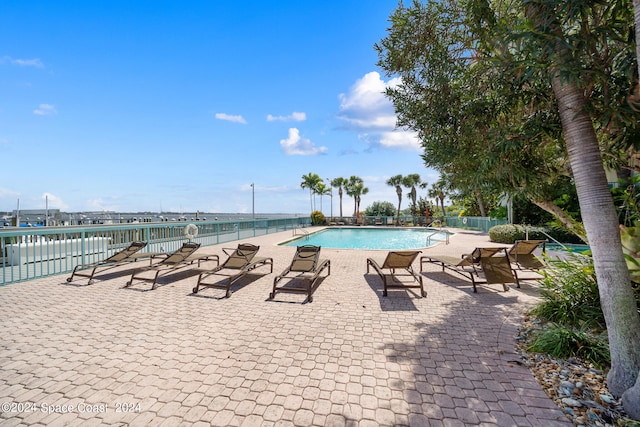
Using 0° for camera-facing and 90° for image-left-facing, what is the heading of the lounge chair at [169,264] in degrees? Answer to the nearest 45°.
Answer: approximately 45°

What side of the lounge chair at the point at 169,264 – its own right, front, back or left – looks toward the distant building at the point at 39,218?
right

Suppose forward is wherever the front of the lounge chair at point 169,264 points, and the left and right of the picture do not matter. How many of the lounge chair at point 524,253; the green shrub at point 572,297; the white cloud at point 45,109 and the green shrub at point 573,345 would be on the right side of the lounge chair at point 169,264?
1

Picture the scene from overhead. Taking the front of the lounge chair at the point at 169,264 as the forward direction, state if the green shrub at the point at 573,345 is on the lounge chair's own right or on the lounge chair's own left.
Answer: on the lounge chair's own left

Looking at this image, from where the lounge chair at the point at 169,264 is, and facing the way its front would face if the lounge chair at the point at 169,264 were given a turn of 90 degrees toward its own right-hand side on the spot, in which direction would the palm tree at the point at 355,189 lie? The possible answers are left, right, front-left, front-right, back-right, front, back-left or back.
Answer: right

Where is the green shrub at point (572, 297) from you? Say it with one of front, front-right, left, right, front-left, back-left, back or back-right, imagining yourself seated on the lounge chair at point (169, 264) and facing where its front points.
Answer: left

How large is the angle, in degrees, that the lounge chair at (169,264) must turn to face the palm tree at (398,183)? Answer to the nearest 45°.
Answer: approximately 180°

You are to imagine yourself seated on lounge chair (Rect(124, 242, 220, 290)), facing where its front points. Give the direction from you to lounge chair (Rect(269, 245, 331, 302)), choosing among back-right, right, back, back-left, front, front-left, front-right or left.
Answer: left

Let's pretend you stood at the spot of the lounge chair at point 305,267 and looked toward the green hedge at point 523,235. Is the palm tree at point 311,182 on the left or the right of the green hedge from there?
left

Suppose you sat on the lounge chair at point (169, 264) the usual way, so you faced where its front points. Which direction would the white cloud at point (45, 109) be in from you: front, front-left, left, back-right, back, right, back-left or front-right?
right

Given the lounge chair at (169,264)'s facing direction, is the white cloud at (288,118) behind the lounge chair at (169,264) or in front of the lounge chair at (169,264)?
behind
